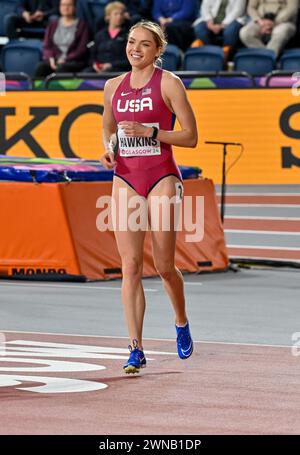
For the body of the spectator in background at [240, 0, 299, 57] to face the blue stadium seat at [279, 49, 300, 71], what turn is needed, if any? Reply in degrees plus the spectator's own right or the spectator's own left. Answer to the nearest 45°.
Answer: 0° — they already face it

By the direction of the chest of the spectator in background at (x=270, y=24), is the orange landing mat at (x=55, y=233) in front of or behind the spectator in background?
in front

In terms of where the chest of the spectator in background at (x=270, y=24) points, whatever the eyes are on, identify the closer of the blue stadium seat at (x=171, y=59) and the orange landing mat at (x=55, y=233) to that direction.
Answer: the orange landing mat

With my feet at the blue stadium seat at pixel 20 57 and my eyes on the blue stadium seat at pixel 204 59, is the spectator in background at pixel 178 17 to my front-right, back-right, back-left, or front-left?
front-left

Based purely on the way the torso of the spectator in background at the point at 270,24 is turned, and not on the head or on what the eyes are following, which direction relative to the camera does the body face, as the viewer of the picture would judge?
toward the camera

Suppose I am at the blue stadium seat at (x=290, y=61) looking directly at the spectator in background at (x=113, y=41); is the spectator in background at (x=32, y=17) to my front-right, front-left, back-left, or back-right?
front-right

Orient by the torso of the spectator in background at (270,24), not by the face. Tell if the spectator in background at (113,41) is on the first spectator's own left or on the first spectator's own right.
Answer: on the first spectator's own right

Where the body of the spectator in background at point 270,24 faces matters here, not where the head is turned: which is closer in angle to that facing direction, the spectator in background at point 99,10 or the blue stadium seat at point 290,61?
the blue stadium seat

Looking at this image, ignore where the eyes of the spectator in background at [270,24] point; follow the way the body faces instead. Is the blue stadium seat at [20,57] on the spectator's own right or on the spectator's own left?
on the spectator's own right
